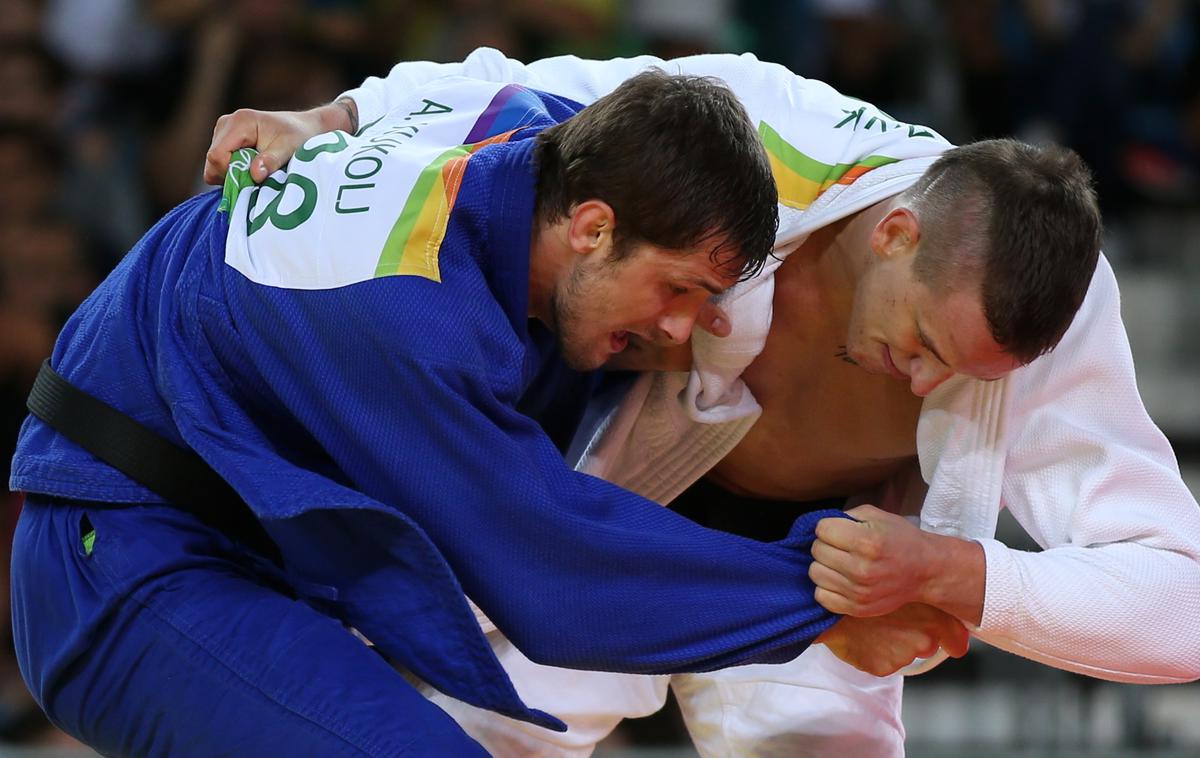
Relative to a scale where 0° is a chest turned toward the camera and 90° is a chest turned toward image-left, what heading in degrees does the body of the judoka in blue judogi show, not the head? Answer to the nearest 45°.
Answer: approximately 270°
